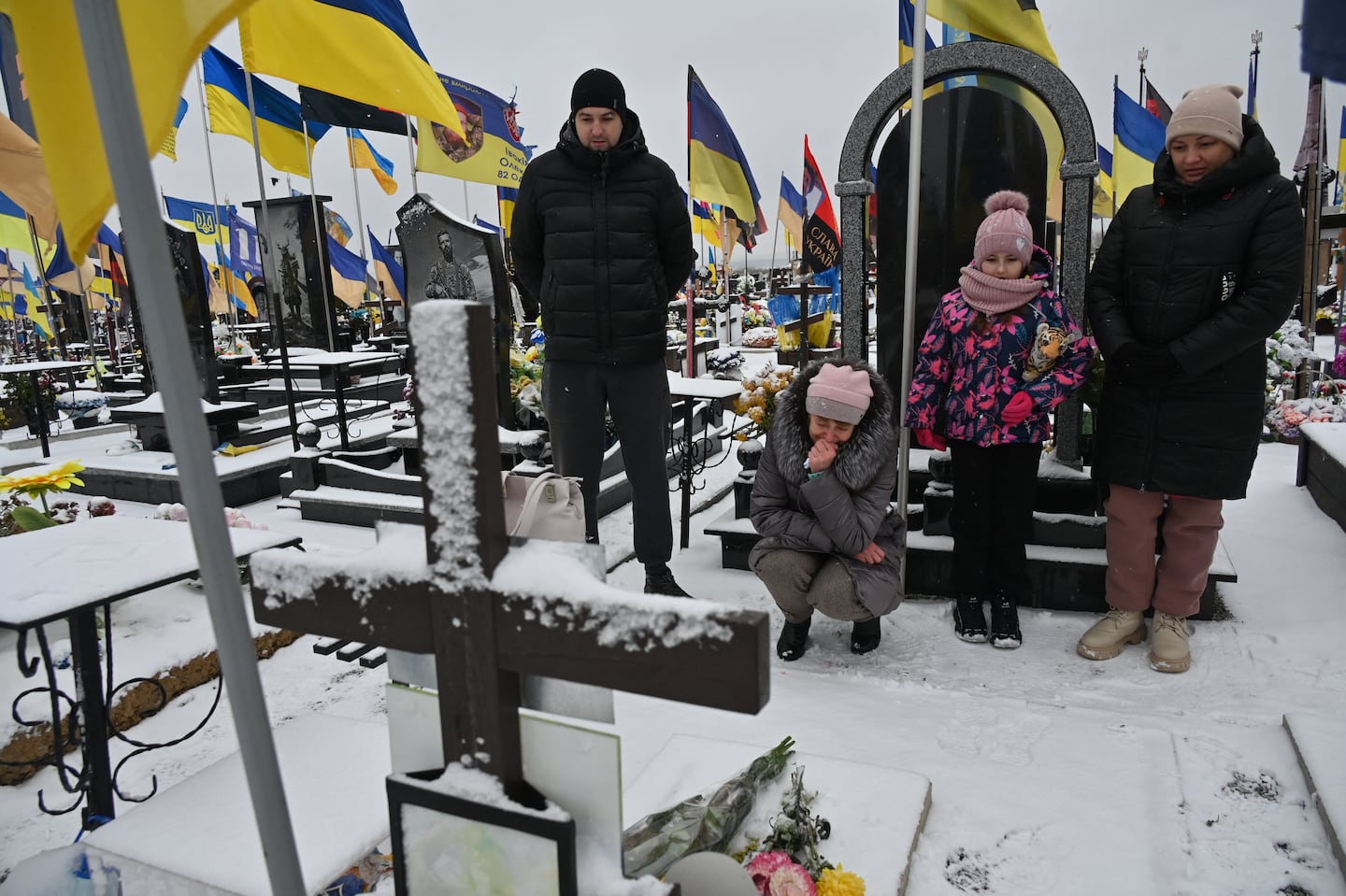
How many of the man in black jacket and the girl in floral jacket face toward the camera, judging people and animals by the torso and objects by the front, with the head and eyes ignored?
2

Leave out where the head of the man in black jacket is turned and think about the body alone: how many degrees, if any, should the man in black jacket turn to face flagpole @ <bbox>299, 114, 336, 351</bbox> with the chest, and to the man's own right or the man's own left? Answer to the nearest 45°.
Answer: approximately 135° to the man's own right

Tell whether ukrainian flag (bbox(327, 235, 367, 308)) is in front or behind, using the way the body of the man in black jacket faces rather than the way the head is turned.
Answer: behind

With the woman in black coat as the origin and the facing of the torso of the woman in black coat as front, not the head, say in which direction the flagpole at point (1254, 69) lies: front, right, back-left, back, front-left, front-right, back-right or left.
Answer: back-right

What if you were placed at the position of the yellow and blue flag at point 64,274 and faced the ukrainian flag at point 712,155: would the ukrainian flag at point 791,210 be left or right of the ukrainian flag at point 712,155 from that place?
left

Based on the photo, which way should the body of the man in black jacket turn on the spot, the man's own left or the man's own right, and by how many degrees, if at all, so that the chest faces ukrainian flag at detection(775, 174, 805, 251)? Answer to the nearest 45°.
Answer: approximately 180°

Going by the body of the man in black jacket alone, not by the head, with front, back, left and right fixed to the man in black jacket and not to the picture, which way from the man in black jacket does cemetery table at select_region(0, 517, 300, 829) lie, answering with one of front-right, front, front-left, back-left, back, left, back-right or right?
front-right

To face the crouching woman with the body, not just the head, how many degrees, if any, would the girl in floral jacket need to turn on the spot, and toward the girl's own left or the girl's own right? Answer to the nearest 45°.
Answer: approximately 45° to the girl's own right

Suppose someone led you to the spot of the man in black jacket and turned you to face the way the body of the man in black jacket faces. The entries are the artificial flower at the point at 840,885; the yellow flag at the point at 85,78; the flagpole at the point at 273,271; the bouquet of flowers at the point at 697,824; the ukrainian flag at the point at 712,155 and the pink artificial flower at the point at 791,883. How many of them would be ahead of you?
4
